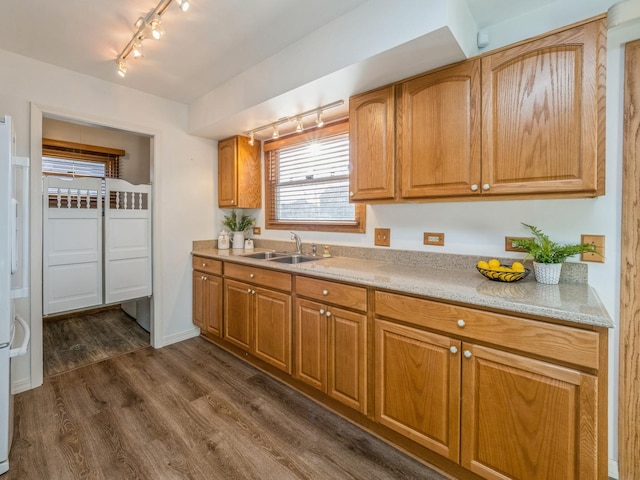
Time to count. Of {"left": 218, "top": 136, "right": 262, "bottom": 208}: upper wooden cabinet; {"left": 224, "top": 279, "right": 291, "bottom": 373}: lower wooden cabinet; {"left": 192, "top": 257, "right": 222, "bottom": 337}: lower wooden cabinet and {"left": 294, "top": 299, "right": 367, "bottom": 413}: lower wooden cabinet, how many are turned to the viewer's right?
0

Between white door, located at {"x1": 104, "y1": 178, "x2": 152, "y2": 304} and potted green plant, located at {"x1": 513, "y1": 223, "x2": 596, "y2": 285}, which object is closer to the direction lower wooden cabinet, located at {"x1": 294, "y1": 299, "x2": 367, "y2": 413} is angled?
the white door

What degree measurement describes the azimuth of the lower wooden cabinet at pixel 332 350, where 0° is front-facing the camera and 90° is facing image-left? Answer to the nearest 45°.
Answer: approximately 45°

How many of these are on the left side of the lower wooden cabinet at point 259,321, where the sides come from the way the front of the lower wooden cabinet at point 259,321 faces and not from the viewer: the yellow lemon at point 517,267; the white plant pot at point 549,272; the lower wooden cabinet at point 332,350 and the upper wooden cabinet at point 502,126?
4

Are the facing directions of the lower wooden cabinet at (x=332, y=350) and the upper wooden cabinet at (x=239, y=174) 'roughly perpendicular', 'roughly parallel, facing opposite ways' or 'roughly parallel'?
roughly parallel

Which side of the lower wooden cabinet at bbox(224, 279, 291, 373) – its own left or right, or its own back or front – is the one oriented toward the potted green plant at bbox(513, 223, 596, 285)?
left

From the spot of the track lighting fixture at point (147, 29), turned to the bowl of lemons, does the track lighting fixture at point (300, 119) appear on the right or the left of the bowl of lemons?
left

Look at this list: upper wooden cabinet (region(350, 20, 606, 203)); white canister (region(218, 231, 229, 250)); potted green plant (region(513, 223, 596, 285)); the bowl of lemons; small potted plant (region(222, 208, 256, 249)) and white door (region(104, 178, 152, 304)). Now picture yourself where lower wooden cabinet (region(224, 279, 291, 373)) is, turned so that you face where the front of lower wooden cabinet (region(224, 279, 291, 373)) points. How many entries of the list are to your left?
3

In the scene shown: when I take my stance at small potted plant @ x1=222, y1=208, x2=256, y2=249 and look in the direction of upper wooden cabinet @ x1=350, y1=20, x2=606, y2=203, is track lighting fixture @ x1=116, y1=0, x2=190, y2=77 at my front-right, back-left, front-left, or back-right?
front-right

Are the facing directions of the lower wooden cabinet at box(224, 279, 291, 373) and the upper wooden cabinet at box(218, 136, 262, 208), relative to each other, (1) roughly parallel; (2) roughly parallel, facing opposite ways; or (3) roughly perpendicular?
roughly parallel

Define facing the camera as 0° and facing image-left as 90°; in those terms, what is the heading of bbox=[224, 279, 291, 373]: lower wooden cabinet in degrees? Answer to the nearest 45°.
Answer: approximately 45°

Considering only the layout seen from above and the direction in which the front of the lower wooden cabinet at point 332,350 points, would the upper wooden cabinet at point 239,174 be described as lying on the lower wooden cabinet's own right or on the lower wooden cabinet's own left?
on the lower wooden cabinet's own right

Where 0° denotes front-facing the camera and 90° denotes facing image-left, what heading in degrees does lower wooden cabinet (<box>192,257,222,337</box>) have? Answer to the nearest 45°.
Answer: approximately 45°

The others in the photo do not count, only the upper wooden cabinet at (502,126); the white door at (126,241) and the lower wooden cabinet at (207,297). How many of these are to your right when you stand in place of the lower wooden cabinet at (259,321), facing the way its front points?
2
